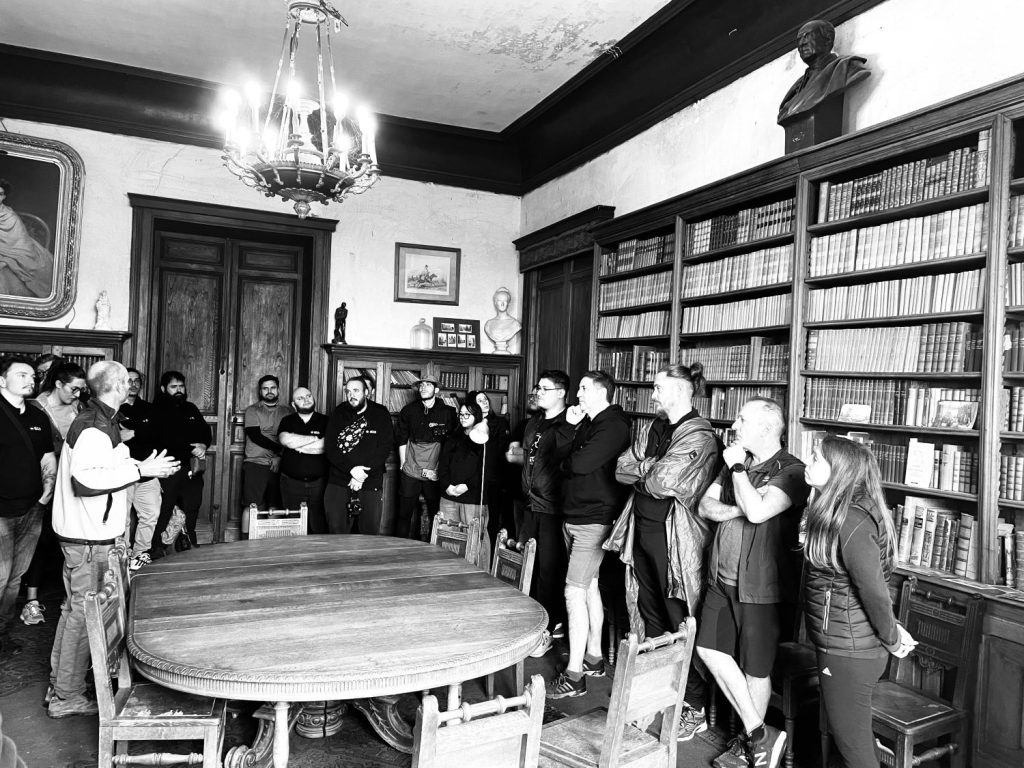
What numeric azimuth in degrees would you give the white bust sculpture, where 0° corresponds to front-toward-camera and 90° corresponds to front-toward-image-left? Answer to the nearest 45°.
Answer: approximately 0°

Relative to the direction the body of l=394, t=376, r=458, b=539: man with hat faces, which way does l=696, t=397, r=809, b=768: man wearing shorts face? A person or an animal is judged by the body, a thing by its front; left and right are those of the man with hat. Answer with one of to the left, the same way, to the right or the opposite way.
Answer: to the right

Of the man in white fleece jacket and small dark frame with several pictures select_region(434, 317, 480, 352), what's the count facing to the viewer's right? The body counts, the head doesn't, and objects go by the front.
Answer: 1

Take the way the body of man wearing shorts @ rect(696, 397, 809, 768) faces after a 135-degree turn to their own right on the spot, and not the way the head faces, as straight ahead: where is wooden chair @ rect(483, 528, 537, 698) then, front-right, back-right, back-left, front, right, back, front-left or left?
left

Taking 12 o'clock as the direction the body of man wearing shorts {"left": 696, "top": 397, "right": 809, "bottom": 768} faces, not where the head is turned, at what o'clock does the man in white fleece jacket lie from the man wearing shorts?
The man in white fleece jacket is roughly at 1 o'clock from the man wearing shorts.

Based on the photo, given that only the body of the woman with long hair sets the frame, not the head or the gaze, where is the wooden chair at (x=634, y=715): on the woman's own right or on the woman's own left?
on the woman's own left

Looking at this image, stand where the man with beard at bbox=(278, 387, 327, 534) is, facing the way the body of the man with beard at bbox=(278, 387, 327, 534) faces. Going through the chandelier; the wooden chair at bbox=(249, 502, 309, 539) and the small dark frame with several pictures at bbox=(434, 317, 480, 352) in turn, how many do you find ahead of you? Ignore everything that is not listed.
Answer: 2

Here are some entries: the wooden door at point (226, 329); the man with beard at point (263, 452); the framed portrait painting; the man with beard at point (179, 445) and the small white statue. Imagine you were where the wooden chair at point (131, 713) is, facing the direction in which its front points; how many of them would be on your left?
5

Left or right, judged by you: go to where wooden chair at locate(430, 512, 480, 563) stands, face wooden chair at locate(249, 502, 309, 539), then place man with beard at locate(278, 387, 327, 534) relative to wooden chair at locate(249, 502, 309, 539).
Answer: right

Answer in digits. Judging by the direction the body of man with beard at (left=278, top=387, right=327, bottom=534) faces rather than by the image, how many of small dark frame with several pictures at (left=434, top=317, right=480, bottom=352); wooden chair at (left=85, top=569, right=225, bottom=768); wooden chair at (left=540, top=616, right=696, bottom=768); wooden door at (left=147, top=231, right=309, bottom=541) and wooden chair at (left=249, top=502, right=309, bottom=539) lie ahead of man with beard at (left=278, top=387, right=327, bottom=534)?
3

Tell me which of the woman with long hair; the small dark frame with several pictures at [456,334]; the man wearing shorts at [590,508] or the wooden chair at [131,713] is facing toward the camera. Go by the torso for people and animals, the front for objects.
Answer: the small dark frame with several pictures

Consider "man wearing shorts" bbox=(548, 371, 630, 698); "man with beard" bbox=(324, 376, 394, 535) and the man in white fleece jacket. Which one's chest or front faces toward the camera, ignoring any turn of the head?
the man with beard

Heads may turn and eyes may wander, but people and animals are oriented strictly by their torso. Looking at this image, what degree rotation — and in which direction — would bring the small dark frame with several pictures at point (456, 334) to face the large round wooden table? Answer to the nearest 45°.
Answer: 0° — it already faces it

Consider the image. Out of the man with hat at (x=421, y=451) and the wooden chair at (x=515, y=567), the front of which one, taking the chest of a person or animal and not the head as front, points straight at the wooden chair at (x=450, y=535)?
the man with hat

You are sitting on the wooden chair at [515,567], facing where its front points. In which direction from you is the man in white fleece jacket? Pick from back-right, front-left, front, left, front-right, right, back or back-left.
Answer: front-right
